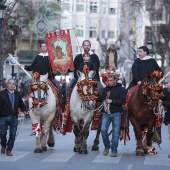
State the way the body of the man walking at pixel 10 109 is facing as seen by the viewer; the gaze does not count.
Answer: toward the camera

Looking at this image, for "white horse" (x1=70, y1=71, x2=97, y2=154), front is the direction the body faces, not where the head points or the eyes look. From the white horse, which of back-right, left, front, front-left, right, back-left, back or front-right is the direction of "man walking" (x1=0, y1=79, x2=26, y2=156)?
right

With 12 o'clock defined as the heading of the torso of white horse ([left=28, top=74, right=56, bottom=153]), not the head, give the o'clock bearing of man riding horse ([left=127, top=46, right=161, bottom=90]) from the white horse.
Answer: The man riding horse is roughly at 9 o'clock from the white horse.

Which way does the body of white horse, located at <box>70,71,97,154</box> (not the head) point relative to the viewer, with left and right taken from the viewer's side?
facing the viewer

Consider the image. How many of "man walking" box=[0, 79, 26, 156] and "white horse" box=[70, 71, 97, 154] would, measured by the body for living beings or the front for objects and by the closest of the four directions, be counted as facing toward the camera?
2

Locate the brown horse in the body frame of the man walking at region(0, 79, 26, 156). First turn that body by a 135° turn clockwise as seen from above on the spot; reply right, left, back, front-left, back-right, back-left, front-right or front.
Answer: back-right

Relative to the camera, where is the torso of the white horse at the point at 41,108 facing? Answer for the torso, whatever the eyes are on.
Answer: toward the camera

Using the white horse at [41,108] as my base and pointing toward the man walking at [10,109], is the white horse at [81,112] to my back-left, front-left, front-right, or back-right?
back-left

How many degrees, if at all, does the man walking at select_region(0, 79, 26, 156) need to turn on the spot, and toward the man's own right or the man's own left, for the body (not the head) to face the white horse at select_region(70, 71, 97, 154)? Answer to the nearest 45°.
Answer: approximately 90° to the man's own left
